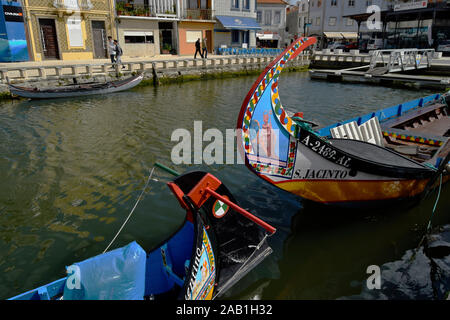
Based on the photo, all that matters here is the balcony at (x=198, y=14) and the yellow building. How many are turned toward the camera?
2

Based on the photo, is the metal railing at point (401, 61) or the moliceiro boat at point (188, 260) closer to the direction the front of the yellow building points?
the moliceiro boat

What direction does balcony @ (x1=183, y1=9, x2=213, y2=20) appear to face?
toward the camera

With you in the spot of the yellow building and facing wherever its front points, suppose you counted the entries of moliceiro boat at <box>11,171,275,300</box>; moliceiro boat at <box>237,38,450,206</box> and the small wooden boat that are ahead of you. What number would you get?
3

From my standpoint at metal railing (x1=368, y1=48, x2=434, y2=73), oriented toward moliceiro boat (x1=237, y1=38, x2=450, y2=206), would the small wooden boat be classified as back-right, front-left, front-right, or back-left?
front-right

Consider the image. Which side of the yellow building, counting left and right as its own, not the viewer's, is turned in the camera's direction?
front

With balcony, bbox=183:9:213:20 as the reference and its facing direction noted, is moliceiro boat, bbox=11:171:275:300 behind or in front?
in front

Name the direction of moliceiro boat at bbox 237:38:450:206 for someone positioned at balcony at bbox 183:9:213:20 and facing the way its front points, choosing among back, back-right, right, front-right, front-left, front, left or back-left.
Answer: front

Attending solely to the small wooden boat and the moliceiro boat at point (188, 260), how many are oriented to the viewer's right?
1

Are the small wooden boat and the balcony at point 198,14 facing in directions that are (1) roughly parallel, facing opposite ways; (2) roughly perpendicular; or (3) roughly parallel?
roughly perpendicular

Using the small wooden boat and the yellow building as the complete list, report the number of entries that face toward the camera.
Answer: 1

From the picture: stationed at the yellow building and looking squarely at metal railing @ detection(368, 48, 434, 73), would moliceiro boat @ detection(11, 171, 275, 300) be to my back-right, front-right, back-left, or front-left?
front-right

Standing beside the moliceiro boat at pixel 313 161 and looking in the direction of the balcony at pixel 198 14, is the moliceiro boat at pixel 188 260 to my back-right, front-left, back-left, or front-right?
back-left
